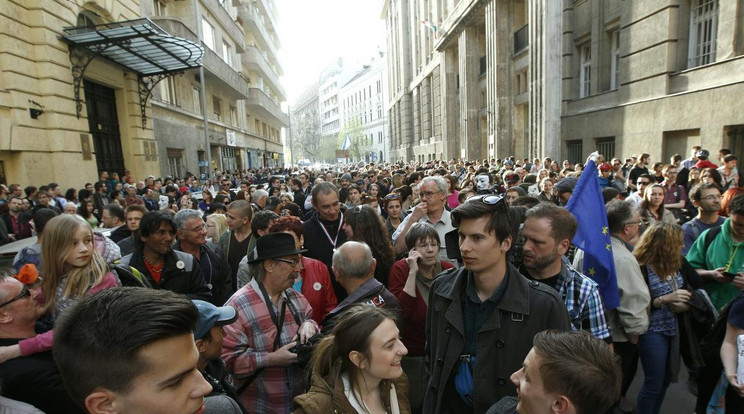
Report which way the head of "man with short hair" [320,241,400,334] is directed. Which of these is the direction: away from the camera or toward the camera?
away from the camera

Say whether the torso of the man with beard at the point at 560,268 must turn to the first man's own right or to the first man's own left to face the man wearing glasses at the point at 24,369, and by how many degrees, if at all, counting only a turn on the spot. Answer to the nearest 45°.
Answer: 0° — they already face them

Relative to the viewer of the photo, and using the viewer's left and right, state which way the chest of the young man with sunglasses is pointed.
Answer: facing the viewer and to the left of the viewer

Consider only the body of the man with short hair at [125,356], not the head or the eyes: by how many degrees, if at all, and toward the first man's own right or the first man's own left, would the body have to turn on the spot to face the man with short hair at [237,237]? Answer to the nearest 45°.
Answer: approximately 90° to the first man's own left

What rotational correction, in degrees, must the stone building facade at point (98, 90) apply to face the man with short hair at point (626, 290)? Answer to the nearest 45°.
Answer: approximately 45° to its right

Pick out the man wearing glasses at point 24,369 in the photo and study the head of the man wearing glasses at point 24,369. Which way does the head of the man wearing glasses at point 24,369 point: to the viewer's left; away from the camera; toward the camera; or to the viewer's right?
to the viewer's right

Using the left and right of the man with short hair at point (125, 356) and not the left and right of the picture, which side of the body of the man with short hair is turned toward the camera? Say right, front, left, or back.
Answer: right

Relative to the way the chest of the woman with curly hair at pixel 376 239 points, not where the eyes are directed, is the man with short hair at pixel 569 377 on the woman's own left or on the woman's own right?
on the woman's own left

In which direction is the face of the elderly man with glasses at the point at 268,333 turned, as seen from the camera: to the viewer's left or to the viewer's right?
to the viewer's right

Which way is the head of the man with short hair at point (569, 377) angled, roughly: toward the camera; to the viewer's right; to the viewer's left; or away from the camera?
to the viewer's left

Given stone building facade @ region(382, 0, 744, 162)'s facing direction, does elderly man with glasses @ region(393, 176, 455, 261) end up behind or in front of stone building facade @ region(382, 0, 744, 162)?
in front
